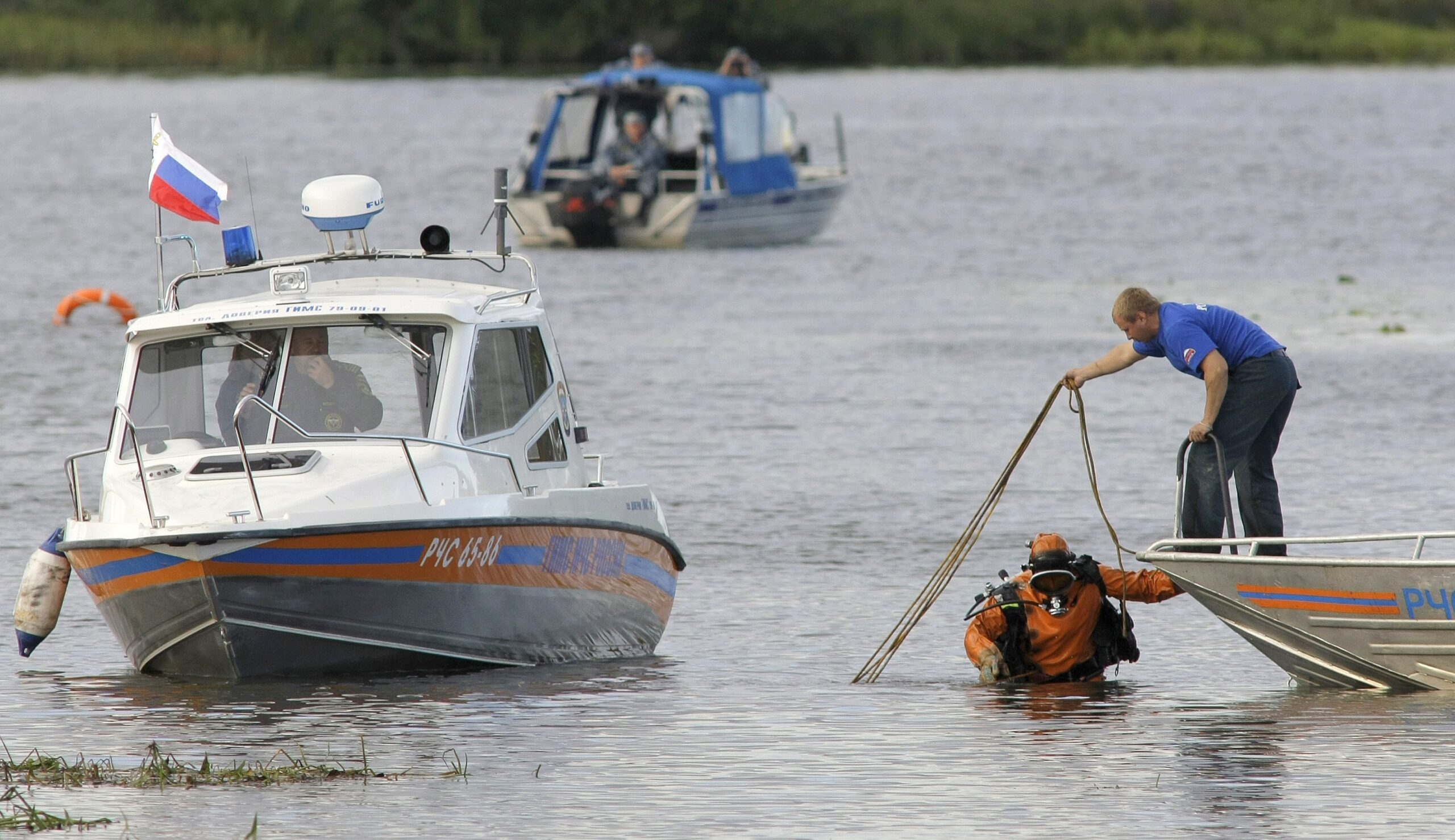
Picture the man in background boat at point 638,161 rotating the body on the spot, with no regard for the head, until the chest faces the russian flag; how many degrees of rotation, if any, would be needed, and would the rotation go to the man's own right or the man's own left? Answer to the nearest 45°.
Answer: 0° — they already face it

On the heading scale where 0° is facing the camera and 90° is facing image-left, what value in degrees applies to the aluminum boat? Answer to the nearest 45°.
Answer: approximately 90°

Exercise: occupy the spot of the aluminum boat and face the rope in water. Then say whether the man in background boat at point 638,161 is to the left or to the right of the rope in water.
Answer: right

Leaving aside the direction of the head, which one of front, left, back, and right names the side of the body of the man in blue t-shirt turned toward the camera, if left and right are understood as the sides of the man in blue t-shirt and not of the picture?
left

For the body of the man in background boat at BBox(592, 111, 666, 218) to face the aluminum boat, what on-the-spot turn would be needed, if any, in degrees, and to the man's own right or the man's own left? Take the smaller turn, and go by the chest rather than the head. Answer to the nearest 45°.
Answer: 0° — they already face it

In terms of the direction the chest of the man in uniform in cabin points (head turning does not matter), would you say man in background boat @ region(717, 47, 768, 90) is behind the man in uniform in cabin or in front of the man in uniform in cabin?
behind

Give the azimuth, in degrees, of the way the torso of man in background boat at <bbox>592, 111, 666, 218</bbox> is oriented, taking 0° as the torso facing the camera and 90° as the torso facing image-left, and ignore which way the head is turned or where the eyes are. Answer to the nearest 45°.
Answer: approximately 0°

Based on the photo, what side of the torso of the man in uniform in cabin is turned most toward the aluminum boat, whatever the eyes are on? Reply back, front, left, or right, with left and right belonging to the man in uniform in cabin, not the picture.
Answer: left

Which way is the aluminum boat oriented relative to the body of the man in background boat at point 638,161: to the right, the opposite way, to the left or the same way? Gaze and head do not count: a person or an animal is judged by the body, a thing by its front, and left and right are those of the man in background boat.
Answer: to the right

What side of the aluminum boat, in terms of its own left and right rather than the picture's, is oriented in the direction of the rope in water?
front

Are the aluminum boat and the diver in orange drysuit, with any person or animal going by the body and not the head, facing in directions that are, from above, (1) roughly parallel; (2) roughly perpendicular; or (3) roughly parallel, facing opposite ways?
roughly perpendicular
